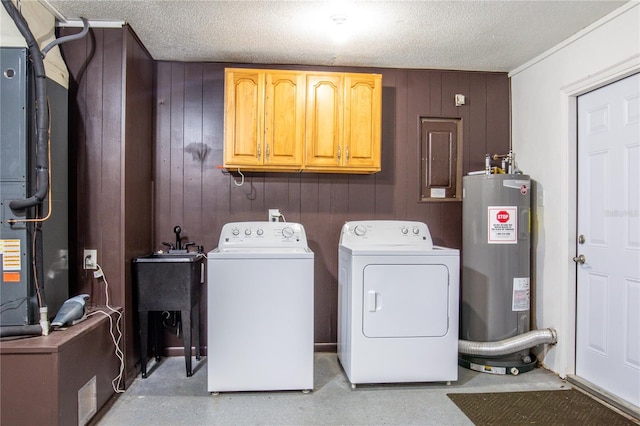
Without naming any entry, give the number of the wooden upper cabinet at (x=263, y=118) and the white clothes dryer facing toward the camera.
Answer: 2

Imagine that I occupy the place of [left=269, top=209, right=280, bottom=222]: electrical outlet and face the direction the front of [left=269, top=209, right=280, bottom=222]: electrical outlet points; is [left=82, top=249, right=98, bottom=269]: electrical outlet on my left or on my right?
on my right

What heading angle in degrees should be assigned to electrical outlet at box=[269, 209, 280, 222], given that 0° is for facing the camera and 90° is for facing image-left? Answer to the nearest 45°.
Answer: approximately 0°

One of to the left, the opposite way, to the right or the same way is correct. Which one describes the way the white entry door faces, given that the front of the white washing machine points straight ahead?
to the right

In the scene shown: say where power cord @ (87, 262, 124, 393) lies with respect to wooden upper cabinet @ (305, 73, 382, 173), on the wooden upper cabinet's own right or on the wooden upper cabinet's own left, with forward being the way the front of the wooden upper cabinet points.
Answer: on the wooden upper cabinet's own right

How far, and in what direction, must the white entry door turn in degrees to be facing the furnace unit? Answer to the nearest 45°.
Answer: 0° — it already faces it

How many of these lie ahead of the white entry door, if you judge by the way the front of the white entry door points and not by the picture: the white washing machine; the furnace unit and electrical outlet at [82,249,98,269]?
3

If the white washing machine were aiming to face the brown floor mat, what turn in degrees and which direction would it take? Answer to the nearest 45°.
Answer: approximately 90° to its left
